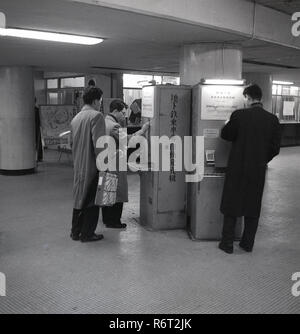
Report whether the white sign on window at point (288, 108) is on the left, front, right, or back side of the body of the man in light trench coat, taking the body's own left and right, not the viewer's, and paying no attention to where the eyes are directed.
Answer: front

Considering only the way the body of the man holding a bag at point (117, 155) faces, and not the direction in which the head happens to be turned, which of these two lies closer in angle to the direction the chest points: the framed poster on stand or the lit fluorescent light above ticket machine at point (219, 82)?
the lit fluorescent light above ticket machine

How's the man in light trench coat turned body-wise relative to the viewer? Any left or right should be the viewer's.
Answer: facing away from the viewer and to the right of the viewer

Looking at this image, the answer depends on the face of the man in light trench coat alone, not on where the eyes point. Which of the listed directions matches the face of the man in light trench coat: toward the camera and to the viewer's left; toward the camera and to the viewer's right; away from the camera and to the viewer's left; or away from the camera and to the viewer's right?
away from the camera and to the viewer's right

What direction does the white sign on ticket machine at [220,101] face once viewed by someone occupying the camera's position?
facing the viewer

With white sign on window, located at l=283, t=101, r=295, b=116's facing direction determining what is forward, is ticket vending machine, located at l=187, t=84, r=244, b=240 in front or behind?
in front

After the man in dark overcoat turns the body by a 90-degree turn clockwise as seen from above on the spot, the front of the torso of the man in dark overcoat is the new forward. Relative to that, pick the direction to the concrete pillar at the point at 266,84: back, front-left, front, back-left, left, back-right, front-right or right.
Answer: front-left

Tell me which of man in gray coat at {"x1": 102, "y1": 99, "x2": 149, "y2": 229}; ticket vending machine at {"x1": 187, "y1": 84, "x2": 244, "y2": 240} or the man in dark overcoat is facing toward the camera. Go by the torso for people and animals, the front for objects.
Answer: the ticket vending machine

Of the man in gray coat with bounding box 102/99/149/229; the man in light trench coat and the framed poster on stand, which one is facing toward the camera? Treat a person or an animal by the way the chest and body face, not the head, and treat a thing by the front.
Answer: the framed poster on stand

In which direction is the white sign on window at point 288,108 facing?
toward the camera

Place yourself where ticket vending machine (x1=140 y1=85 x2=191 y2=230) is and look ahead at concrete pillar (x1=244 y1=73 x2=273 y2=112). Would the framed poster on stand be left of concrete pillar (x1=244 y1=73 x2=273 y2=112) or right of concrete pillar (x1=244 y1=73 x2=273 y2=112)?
left

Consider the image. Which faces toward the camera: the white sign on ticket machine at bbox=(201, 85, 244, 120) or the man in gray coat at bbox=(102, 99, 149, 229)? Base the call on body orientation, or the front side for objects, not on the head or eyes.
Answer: the white sign on ticket machine

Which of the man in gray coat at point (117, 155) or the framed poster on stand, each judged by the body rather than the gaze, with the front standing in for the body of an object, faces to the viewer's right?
the man in gray coat

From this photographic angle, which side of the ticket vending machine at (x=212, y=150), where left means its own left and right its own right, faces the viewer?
front

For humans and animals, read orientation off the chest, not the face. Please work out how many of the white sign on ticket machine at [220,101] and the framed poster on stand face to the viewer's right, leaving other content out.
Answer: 0

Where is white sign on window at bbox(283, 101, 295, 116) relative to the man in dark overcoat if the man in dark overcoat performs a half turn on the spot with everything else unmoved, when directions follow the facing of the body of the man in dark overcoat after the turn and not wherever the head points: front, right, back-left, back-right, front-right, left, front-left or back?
back-left
